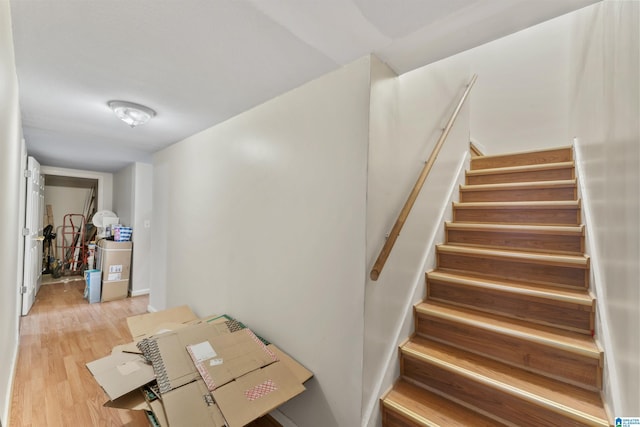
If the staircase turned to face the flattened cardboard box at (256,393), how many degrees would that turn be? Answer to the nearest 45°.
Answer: approximately 45° to its right

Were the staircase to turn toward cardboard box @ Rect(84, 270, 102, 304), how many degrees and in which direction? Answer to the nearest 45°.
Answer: approximately 90° to its right

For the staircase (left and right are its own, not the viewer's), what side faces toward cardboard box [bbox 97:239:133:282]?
right

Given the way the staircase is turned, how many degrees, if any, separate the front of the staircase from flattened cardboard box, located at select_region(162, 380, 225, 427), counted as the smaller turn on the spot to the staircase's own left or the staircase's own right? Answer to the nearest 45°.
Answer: approximately 45° to the staircase's own right

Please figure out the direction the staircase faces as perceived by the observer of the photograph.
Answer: facing the viewer

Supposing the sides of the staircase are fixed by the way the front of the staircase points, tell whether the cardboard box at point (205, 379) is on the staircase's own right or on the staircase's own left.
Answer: on the staircase's own right

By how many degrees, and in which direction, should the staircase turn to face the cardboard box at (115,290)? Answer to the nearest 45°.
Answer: approximately 90° to its right

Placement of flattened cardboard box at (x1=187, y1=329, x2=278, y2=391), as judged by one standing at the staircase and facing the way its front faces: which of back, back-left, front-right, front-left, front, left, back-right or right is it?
front-right

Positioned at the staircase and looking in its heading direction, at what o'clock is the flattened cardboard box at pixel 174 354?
The flattened cardboard box is roughly at 2 o'clock from the staircase.
